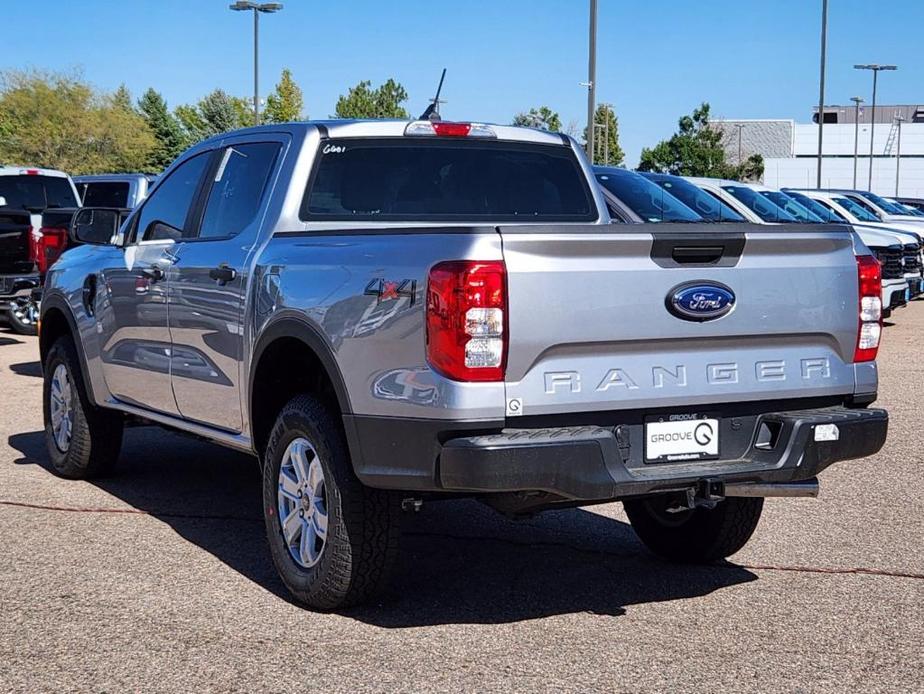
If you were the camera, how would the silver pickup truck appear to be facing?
facing away from the viewer and to the left of the viewer

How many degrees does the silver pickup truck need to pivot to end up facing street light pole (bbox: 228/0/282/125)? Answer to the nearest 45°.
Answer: approximately 45° to its right
